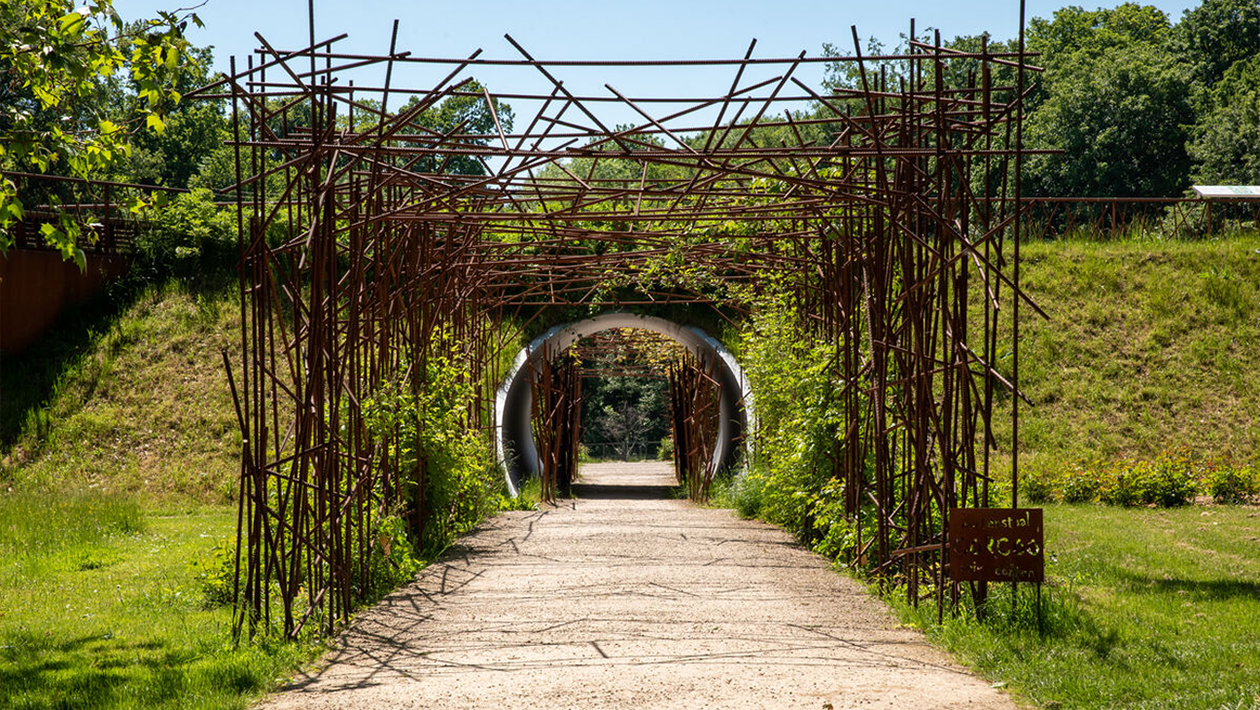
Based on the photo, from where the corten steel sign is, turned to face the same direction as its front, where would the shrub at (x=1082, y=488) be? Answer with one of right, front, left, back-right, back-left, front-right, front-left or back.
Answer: back

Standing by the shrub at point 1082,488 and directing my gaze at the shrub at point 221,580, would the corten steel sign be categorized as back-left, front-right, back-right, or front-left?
front-left

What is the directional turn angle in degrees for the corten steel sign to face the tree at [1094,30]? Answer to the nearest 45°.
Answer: approximately 180°

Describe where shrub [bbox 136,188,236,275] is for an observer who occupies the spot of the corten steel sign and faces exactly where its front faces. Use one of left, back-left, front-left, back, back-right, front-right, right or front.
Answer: back-right

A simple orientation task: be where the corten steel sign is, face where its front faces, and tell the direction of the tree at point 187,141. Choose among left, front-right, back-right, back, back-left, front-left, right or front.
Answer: back-right

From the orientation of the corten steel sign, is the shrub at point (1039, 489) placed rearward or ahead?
rearward

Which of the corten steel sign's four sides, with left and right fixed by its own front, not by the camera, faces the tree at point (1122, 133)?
back

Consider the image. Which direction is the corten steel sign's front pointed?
toward the camera

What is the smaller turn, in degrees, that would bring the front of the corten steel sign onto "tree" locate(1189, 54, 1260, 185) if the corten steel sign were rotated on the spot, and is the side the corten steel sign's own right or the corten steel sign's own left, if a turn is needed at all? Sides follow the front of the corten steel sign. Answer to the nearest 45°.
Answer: approximately 180°

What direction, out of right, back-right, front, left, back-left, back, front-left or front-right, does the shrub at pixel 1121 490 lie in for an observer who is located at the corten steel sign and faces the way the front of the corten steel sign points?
back

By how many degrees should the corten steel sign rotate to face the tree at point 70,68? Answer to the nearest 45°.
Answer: approximately 90° to its right

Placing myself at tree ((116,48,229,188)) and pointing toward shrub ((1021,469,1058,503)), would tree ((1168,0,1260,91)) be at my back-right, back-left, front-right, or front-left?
front-left

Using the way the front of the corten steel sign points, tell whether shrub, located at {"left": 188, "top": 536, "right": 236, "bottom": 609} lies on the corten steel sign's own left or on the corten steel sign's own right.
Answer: on the corten steel sign's own right
